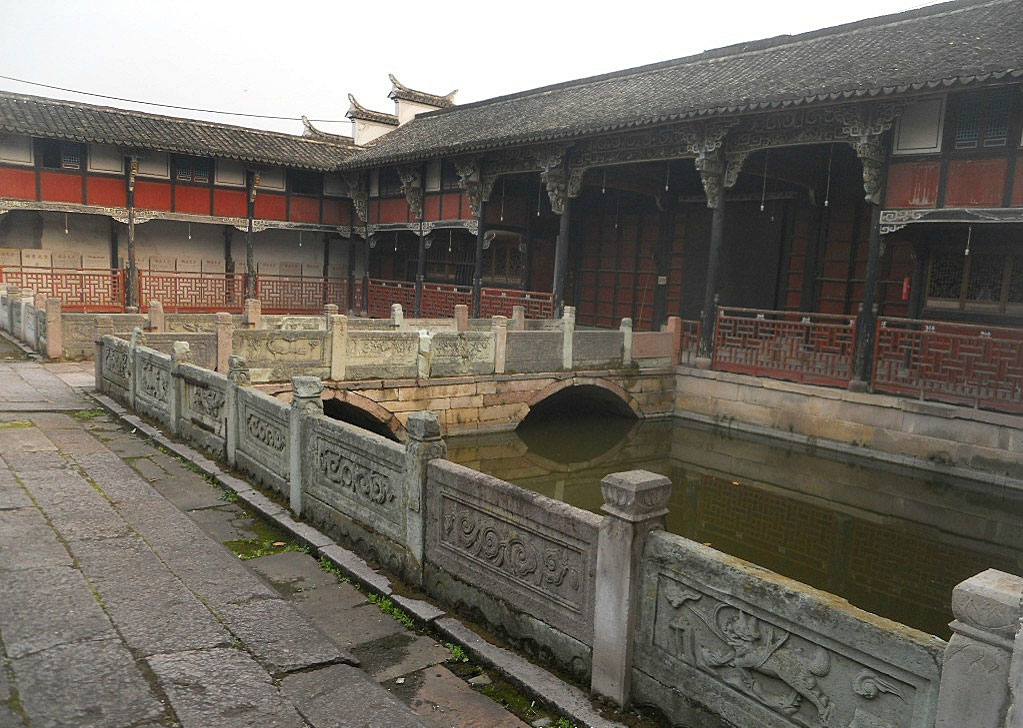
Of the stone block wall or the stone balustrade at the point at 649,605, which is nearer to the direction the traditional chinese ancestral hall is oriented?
the stone balustrade

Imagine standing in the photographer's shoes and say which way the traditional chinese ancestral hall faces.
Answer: facing the viewer and to the left of the viewer

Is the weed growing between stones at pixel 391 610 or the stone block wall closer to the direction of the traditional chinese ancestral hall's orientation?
the weed growing between stones
